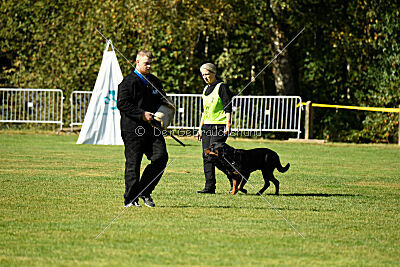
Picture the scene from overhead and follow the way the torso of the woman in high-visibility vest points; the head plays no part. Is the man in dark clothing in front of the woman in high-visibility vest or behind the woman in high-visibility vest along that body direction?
in front

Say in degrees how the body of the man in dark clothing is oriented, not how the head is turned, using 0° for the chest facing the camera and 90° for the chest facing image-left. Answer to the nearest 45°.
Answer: approximately 315°

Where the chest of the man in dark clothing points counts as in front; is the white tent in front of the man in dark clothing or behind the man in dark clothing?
behind

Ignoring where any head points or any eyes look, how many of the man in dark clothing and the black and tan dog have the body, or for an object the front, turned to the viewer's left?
1

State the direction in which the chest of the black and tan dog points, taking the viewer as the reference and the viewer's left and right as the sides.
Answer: facing to the left of the viewer

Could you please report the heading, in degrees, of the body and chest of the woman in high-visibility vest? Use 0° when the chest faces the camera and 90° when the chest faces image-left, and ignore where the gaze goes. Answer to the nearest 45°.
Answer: approximately 45°

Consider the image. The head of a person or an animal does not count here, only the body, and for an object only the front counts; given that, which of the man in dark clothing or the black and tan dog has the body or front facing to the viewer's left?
the black and tan dog

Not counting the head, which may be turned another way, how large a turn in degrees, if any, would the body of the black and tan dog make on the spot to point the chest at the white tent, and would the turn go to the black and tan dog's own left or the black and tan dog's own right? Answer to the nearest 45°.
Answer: approximately 45° to the black and tan dog's own right
